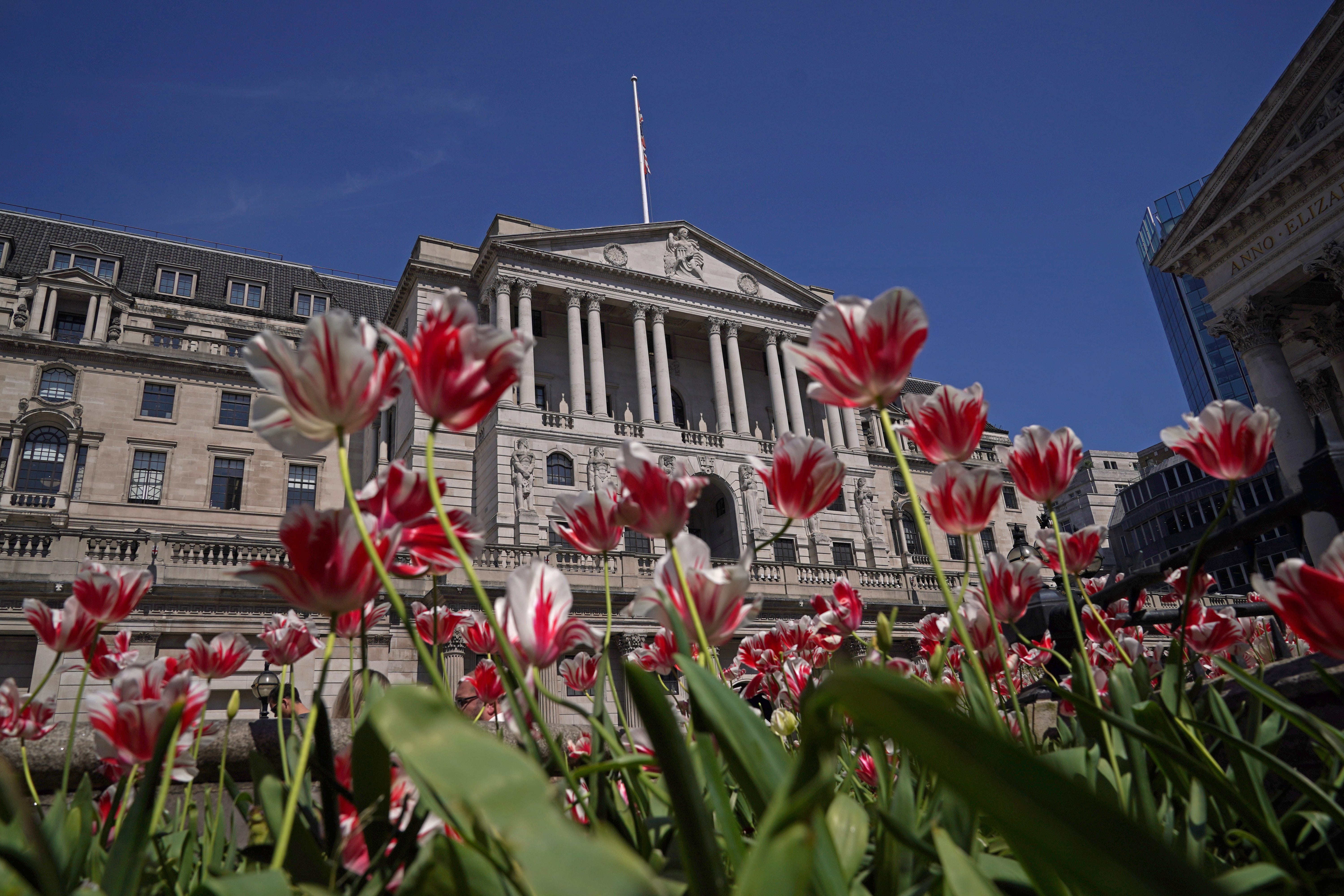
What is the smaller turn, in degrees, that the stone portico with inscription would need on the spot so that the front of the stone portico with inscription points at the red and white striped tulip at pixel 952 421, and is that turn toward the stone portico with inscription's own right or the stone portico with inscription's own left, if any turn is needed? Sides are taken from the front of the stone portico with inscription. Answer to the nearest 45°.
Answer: approximately 45° to the stone portico with inscription's own left

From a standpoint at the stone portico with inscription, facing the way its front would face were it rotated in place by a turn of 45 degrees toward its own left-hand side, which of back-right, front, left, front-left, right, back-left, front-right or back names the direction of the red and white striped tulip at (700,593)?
front

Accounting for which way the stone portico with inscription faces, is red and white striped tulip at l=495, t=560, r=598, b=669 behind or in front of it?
in front

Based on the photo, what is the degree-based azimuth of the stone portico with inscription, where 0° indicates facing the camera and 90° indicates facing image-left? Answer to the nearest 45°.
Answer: approximately 45°

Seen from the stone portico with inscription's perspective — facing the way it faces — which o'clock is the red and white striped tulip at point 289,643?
The red and white striped tulip is roughly at 11 o'clock from the stone portico with inscription.

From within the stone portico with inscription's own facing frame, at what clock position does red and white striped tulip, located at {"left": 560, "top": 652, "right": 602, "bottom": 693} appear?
The red and white striped tulip is roughly at 11 o'clock from the stone portico with inscription.

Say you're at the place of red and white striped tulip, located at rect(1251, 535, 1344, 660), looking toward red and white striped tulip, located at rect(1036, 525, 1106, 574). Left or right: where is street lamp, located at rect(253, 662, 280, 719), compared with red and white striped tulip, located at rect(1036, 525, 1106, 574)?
left

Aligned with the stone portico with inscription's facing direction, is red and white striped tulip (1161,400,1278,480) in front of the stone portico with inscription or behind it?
in front

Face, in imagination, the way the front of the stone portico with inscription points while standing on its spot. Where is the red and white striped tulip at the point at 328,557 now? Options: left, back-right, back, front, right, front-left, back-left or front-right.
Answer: front-left

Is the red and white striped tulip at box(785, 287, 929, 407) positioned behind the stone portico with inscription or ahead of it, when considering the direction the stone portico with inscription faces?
ahead

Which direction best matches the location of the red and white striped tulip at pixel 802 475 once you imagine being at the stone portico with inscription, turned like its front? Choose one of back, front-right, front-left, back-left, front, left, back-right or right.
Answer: front-left

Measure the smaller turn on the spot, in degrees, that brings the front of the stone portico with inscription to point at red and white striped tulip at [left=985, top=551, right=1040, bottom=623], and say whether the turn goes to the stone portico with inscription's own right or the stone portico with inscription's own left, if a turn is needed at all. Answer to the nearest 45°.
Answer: approximately 45° to the stone portico with inscription's own left

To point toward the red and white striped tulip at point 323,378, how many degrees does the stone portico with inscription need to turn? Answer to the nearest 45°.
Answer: approximately 45° to its left

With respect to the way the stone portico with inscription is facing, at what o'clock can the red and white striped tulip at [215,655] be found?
The red and white striped tulip is roughly at 11 o'clock from the stone portico with inscription.

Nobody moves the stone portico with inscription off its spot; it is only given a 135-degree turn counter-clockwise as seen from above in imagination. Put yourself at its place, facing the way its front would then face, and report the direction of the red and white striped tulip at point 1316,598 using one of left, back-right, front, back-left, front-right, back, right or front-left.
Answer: right

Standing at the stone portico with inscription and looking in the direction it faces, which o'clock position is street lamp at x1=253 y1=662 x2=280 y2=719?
The street lamp is roughly at 11 o'clock from the stone portico with inscription.
